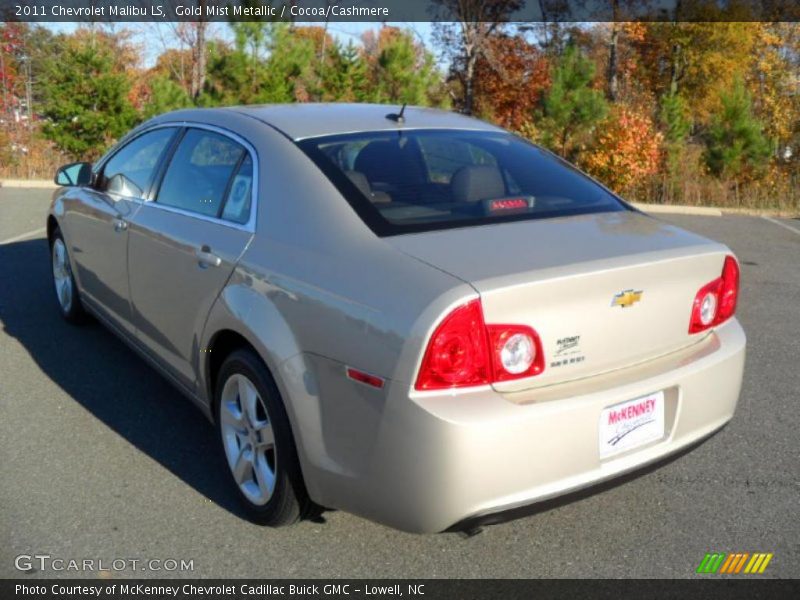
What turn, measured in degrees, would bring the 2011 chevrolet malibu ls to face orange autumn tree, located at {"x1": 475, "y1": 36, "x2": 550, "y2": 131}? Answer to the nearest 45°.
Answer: approximately 45° to its right

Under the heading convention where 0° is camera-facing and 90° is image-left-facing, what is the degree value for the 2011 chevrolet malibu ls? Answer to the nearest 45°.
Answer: approximately 135°

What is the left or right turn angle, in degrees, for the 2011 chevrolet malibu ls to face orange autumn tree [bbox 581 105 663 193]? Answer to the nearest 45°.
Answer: approximately 45° to its right
